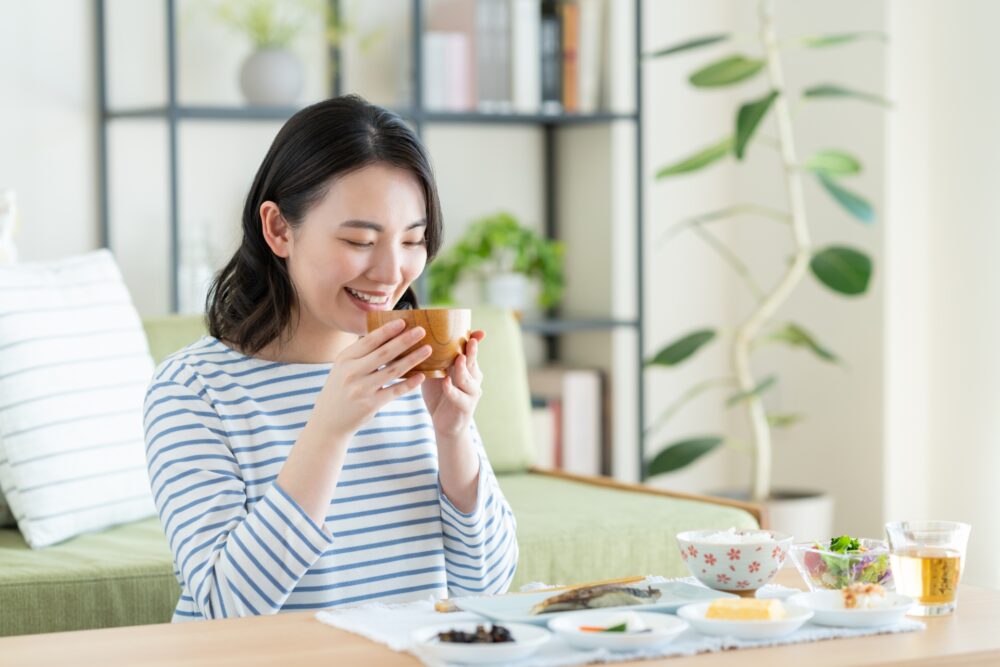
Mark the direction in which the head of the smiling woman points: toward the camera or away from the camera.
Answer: toward the camera

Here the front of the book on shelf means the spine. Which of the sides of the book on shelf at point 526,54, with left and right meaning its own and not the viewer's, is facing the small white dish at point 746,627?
front

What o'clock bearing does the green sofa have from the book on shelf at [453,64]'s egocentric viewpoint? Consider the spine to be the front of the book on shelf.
The green sofa is roughly at 12 o'clock from the book on shelf.

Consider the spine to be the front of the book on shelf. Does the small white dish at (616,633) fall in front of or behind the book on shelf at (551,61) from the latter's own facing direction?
in front

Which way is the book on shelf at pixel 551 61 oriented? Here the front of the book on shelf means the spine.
toward the camera

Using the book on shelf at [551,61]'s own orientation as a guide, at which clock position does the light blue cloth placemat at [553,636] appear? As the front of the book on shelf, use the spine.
The light blue cloth placemat is roughly at 12 o'clock from the book on shelf.

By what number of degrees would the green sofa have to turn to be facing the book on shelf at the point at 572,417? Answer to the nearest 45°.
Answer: approximately 135° to its left

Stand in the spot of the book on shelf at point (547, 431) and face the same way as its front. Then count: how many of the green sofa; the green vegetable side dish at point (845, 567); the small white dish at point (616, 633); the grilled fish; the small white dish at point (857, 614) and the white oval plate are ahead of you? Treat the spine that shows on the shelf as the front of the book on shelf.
6

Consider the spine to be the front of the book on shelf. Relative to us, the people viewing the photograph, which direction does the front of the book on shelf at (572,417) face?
facing the viewer

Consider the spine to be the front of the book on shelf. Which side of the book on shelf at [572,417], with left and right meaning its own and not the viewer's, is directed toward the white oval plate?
front

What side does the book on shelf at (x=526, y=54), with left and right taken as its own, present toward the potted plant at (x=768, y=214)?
left

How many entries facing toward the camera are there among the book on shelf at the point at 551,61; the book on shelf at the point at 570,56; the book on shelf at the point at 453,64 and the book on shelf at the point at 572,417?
4

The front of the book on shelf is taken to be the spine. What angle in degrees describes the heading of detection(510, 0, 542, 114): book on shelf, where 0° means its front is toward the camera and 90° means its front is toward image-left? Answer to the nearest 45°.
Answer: approximately 0°

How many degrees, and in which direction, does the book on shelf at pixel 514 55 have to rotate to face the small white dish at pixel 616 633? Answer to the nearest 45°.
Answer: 0° — it already faces it

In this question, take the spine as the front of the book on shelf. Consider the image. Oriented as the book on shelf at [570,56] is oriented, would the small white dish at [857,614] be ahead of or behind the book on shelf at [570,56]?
ahead
